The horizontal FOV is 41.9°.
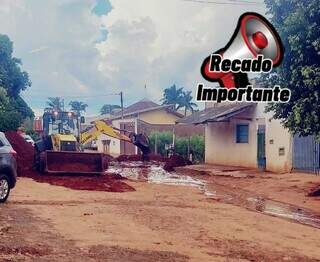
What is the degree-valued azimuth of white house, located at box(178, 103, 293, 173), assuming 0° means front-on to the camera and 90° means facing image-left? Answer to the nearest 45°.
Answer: approximately 45°

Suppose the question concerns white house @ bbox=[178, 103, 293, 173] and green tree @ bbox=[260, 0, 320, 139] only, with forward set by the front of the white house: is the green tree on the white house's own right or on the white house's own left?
on the white house's own left

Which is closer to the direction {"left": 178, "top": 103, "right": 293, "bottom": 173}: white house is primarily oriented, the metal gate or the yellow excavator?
the yellow excavator

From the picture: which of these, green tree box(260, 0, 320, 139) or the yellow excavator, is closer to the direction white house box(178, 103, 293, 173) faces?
the yellow excavator

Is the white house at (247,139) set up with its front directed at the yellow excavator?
yes

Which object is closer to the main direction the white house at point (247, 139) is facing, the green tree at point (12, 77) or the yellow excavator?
the yellow excavator

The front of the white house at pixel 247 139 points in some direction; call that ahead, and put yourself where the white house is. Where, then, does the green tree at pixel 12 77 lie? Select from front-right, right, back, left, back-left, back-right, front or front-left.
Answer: front-right
